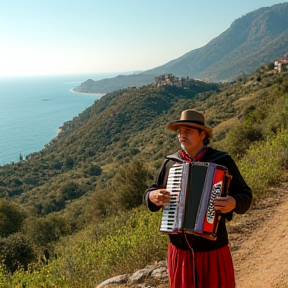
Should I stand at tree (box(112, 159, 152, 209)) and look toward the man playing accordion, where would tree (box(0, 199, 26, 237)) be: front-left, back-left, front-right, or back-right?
back-right

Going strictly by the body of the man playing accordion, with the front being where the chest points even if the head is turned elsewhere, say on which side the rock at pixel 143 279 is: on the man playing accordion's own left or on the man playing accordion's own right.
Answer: on the man playing accordion's own right

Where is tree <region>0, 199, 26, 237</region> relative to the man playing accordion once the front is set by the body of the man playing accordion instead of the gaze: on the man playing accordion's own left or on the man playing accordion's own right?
on the man playing accordion's own right

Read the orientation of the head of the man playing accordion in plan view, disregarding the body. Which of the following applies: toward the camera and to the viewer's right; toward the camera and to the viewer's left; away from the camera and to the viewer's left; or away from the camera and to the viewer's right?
toward the camera and to the viewer's left

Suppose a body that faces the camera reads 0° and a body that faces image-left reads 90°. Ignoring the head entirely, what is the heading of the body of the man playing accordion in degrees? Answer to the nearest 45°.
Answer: approximately 45°

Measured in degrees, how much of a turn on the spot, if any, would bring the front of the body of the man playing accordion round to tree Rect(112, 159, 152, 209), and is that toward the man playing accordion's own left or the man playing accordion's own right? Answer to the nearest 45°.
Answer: approximately 135° to the man playing accordion's own right
